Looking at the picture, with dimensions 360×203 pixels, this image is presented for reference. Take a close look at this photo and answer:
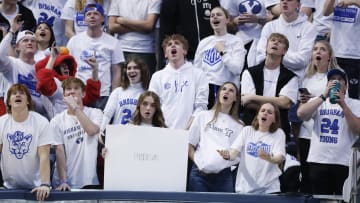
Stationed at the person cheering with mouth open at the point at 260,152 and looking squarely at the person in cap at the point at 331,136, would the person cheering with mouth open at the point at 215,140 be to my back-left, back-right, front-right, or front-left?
back-left

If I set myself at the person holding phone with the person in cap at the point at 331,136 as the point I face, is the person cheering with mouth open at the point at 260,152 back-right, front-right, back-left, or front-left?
front-right

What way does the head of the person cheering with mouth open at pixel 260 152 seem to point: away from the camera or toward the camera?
toward the camera

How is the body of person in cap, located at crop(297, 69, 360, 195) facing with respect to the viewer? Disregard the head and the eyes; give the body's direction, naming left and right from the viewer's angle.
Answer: facing the viewer

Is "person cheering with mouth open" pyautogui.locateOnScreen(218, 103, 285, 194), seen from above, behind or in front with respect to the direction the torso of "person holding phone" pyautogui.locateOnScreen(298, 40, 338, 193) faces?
in front

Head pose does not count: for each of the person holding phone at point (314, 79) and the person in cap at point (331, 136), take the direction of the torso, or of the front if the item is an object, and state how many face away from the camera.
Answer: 0

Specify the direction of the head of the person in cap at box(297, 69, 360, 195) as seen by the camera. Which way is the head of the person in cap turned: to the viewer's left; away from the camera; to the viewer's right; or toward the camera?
toward the camera

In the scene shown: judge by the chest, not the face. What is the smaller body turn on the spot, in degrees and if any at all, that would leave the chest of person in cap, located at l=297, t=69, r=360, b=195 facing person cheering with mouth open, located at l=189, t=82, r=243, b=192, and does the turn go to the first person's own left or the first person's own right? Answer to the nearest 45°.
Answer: approximately 90° to the first person's own right

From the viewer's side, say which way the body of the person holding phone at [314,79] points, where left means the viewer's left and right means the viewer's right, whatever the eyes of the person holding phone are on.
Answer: facing the viewer and to the left of the viewer

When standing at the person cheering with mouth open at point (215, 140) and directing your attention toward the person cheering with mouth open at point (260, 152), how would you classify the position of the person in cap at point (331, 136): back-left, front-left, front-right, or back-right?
front-left
